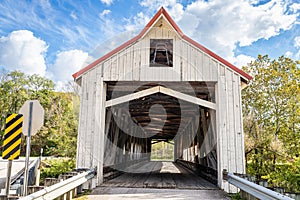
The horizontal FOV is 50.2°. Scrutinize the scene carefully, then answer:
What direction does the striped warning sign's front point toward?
toward the camera

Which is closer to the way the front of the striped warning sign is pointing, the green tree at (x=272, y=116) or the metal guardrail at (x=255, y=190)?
the metal guardrail

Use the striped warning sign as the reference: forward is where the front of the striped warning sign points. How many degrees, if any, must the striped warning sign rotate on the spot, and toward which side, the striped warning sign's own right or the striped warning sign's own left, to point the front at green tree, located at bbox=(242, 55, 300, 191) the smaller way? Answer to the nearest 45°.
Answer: approximately 135° to the striped warning sign's own left

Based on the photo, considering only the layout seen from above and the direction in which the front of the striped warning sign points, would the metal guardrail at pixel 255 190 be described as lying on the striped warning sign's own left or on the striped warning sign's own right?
on the striped warning sign's own left

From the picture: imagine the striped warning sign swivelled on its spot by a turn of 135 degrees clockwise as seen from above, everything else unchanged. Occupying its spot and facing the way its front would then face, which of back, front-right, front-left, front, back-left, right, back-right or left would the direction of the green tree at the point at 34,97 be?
front-right

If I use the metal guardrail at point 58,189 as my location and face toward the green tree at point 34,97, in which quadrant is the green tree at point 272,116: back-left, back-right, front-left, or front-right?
front-right
